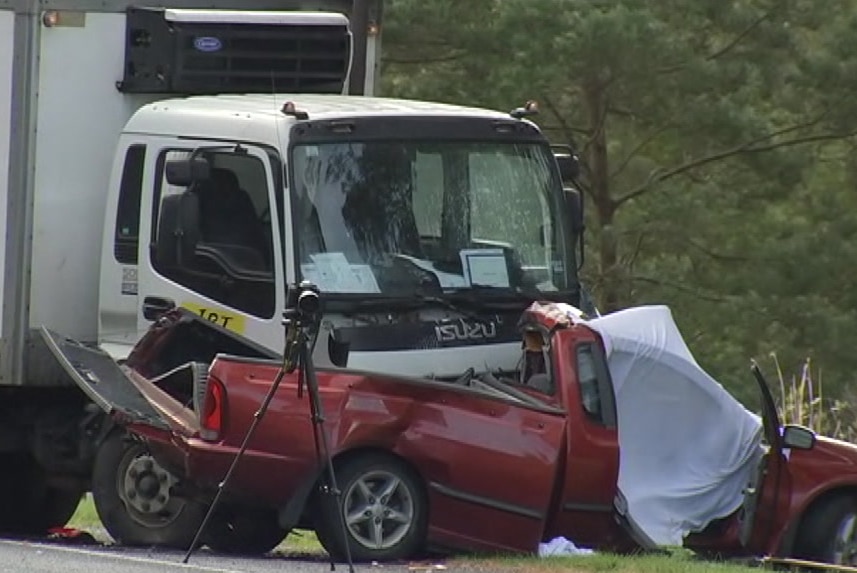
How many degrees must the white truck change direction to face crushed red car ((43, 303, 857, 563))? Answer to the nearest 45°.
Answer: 0° — it already faces it

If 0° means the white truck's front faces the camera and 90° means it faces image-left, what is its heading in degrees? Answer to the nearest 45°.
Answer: approximately 315°
